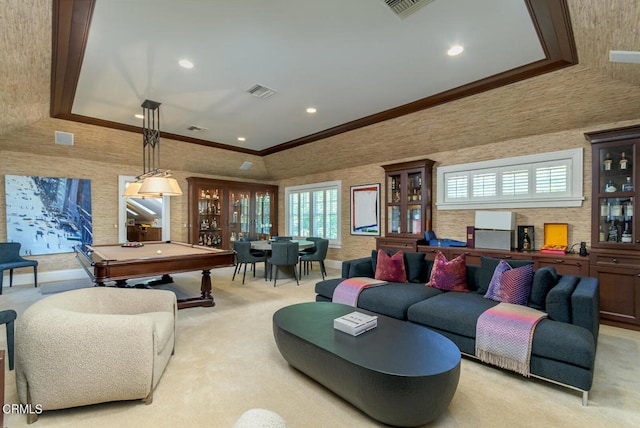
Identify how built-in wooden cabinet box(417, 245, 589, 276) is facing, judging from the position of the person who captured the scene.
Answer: facing the viewer and to the left of the viewer

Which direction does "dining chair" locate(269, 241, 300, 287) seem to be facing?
away from the camera

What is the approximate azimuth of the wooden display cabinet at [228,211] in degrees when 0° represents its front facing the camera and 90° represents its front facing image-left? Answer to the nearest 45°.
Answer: approximately 315°

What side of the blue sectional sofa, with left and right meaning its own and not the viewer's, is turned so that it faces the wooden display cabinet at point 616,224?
back

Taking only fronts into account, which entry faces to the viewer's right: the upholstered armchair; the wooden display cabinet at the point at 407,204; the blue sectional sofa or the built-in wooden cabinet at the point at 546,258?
the upholstered armchair

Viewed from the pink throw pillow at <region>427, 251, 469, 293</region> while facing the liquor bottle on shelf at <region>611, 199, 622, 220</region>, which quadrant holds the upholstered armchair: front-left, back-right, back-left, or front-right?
back-right

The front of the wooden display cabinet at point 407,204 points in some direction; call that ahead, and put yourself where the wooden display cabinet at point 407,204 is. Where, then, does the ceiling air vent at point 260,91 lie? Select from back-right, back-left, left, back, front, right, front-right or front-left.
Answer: front

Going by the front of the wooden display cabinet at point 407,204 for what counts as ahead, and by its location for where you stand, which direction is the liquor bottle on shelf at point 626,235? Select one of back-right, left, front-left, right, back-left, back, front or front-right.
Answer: left

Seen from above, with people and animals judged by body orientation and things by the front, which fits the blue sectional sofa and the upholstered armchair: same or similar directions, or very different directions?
very different directions

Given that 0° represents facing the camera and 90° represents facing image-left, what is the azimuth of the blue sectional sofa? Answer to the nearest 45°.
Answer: approximately 45°

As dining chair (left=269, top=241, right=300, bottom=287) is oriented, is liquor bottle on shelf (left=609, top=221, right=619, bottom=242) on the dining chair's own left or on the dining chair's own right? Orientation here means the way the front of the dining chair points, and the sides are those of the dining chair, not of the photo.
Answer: on the dining chair's own right

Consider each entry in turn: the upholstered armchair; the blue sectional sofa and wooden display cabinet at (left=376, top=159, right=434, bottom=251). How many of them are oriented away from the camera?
0

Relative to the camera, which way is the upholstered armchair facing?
to the viewer's right

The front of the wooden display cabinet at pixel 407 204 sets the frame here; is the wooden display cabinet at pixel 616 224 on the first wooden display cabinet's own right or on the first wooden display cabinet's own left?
on the first wooden display cabinet's own left

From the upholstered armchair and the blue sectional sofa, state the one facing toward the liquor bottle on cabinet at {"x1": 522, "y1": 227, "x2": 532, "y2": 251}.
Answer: the upholstered armchair

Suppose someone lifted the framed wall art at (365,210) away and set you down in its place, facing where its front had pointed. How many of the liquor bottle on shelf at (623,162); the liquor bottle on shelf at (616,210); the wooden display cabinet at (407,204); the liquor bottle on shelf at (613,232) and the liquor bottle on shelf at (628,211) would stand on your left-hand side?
5

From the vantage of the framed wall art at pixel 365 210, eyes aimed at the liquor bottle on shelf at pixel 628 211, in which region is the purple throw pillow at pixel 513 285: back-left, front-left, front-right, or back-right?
front-right
